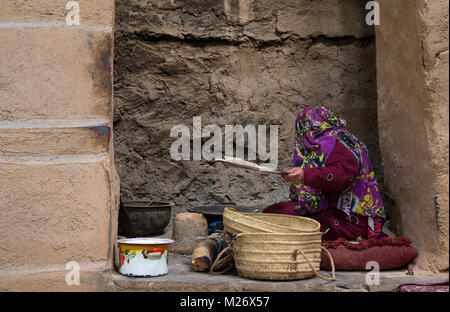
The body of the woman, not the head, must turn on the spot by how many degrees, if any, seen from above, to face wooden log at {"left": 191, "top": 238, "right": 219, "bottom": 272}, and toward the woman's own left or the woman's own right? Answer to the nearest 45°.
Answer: approximately 45° to the woman's own left

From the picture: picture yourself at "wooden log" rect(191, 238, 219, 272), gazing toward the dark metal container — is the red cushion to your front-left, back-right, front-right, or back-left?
back-right

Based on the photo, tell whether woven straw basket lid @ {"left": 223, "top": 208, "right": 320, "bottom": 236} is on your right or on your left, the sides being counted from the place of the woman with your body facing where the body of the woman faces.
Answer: on your left

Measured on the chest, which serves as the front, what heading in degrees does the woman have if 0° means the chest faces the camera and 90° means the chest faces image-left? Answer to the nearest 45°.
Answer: approximately 90°

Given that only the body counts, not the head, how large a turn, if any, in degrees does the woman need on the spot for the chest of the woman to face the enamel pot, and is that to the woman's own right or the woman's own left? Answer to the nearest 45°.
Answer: approximately 45° to the woman's own left

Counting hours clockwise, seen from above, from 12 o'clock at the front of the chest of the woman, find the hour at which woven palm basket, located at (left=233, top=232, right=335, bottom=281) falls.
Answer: The woven palm basket is roughly at 10 o'clock from the woman.
